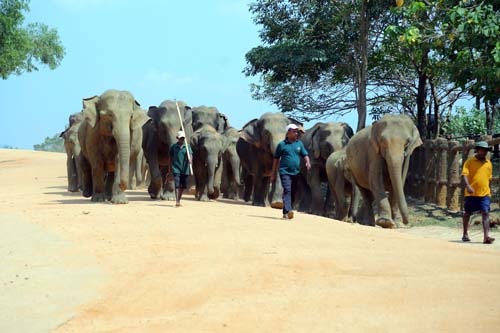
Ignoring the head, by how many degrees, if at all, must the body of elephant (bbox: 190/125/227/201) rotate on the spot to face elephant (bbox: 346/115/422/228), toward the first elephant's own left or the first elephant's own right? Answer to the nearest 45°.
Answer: approximately 45° to the first elephant's own left

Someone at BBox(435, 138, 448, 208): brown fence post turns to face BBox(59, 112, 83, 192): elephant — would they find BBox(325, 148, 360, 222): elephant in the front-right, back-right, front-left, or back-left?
front-left

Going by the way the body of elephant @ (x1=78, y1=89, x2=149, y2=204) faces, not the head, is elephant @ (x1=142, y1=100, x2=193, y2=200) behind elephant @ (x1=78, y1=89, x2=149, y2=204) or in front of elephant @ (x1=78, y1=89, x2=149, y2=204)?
behind

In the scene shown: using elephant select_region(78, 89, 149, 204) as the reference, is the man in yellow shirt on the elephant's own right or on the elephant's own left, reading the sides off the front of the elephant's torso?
on the elephant's own left

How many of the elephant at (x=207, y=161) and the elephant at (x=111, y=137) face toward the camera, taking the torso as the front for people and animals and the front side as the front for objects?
2

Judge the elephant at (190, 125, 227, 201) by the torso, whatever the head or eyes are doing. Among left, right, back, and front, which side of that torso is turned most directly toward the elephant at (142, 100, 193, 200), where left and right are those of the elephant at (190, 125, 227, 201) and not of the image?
right

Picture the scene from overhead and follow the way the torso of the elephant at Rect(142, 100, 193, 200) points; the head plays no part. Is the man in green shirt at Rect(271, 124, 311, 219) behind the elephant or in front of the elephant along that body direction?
in front

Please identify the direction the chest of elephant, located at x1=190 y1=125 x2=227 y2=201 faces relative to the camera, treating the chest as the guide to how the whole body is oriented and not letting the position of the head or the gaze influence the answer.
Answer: toward the camera

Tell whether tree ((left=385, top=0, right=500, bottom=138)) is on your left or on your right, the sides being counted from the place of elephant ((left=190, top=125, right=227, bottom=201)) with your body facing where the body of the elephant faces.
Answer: on your left
